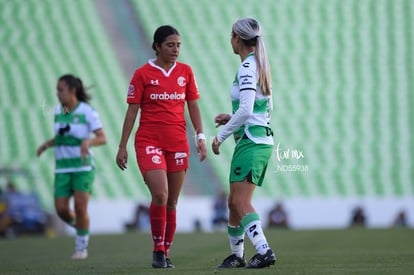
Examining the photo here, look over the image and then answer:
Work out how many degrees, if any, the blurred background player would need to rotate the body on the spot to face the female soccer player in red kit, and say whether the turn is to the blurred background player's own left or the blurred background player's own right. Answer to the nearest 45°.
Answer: approximately 45° to the blurred background player's own left

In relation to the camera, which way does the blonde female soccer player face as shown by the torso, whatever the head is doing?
to the viewer's left

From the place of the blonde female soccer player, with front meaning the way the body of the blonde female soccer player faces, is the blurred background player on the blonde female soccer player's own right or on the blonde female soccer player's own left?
on the blonde female soccer player's own right

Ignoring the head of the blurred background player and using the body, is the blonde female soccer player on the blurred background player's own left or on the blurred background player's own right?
on the blurred background player's own left
